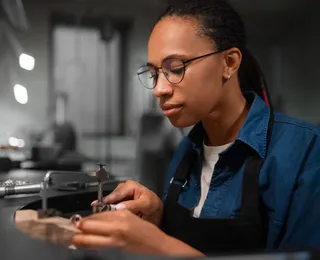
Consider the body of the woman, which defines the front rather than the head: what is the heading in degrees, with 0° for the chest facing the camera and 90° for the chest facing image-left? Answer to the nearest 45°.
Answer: approximately 45°

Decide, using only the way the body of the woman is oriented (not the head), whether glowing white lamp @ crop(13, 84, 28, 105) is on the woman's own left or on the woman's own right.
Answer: on the woman's own right

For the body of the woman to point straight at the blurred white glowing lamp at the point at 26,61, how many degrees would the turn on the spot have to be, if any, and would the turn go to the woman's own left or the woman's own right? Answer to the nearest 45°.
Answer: approximately 90° to the woman's own right
